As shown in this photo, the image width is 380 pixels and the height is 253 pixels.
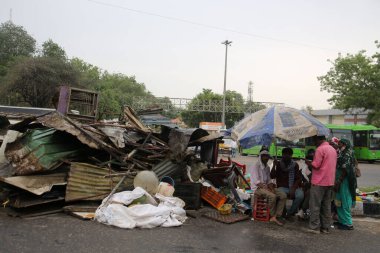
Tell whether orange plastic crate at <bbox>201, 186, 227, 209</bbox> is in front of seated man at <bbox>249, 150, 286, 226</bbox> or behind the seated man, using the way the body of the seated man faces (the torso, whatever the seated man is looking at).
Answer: behind

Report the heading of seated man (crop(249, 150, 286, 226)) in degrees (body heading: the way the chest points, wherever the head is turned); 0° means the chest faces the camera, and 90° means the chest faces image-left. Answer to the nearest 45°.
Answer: approximately 315°

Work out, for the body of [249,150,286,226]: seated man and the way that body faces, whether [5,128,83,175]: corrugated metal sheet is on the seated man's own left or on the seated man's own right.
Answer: on the seated man's own right

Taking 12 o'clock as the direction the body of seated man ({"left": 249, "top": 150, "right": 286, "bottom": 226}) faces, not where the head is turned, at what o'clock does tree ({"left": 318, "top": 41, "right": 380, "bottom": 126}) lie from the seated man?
The tree is roughly at 8 o'clock from the seated man.

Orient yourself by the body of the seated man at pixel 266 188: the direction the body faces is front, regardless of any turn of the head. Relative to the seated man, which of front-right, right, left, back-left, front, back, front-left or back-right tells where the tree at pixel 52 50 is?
back

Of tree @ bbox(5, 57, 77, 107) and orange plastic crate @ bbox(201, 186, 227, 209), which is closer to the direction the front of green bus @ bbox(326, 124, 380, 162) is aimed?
the orange plastic crate

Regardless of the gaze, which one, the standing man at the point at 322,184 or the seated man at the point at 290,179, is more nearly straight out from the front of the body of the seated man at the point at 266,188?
the standing man

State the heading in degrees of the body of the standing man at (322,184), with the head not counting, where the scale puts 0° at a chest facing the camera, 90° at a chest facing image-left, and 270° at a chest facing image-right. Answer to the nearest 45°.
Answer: approximately 135°

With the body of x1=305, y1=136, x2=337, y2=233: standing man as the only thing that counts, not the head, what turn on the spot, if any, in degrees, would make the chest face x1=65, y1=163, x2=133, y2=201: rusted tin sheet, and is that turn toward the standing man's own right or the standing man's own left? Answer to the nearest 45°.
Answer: approximately 45° to the standing man's own left
